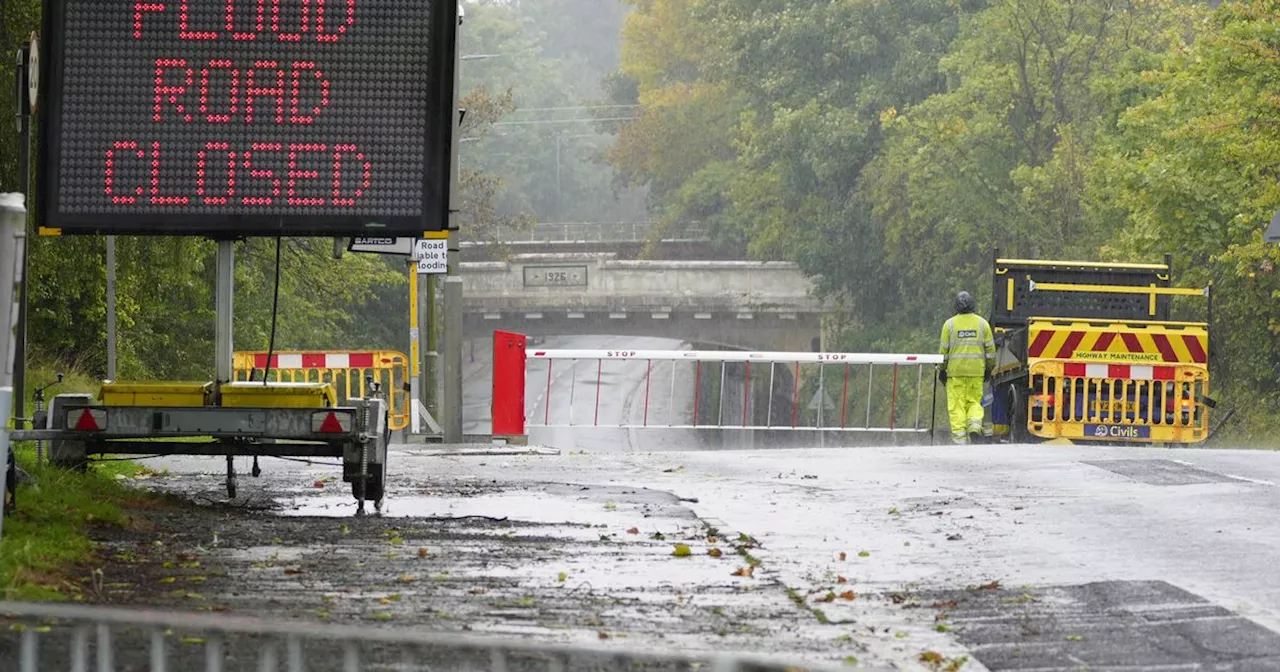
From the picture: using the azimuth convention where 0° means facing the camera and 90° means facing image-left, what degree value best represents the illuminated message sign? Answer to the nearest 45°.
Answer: approximately 0°

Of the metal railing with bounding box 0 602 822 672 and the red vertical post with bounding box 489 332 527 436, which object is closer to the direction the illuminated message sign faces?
the metal railing

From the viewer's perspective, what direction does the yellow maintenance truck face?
away from the camera

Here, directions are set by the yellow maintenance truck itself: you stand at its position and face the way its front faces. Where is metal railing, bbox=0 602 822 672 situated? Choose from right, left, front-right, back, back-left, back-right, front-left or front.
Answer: back

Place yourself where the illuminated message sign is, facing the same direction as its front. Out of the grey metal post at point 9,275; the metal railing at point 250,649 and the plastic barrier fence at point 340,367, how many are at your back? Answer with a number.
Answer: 1

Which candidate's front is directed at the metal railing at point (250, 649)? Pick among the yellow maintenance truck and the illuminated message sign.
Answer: the illuminated message sign

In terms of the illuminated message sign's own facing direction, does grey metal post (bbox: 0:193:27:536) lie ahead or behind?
ahead
